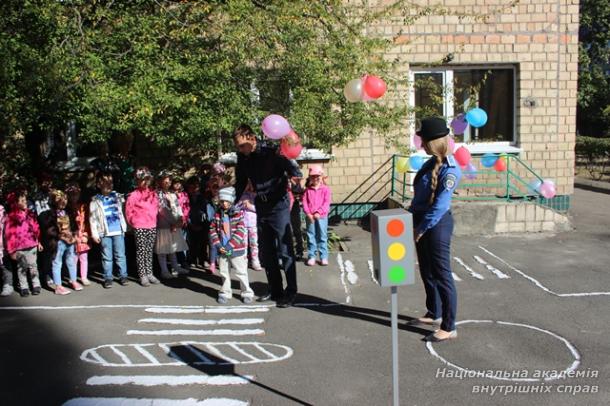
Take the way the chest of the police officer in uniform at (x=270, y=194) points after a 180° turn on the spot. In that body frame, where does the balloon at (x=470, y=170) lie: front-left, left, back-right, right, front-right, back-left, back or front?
front

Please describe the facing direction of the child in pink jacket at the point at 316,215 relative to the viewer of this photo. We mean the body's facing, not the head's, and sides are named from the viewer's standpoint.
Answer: facing the viewer

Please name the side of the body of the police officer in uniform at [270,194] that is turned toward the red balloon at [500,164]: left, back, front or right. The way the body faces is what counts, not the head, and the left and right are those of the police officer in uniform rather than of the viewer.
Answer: back

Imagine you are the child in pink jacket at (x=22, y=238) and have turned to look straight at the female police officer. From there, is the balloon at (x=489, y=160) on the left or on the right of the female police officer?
left

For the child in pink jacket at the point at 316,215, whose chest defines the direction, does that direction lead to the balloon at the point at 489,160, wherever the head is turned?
no

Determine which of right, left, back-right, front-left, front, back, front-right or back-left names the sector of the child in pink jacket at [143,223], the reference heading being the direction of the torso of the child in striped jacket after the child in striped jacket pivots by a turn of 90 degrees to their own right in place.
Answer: front-right

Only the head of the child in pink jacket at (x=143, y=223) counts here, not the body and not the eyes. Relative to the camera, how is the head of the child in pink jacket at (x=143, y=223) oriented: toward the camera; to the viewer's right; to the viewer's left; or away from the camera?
toward the camera

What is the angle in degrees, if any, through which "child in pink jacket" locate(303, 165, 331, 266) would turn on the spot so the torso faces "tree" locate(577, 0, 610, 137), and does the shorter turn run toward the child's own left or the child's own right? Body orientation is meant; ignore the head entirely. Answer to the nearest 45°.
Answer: approximately 135° to the child's own left

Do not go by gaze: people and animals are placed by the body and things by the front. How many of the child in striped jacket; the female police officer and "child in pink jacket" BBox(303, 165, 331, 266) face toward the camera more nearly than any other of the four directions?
2

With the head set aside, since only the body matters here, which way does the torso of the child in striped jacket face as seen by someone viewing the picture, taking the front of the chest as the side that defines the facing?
toward the camera

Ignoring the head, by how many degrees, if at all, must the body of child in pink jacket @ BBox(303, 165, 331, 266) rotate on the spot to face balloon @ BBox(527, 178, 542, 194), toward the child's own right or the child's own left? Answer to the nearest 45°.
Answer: approximately 135° to the child's own left

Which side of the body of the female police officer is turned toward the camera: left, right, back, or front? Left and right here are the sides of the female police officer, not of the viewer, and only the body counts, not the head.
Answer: left

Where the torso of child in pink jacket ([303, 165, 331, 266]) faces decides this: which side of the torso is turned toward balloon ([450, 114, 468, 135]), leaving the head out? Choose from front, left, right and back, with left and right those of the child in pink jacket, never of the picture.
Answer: left

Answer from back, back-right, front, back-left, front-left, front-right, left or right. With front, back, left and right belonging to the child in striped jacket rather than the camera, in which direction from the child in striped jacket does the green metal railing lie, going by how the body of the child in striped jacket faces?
back-left
